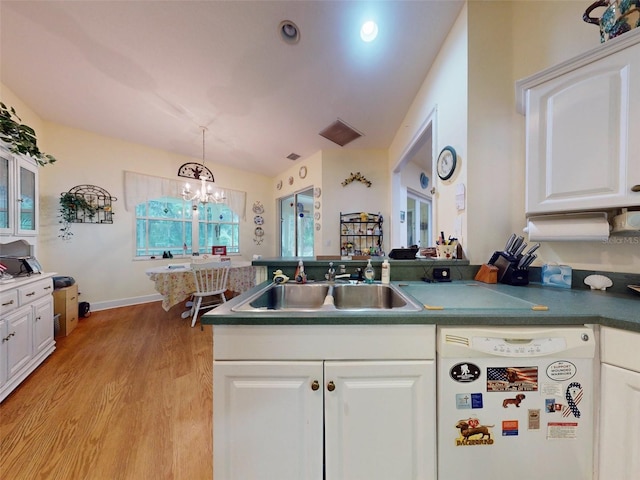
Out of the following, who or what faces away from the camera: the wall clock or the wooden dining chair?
the wooden dining chair

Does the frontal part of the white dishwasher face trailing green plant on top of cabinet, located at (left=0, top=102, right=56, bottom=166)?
no

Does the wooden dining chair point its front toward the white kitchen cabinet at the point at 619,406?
no

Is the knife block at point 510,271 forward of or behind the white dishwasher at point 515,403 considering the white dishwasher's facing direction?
behind

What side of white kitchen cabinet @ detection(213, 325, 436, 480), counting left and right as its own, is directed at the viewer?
front

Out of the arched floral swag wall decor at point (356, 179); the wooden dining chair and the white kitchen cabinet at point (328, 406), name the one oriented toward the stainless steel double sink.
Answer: the arched floral swag wall decor

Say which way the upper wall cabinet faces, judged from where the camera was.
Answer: facing the viewer and to the left of the viewer

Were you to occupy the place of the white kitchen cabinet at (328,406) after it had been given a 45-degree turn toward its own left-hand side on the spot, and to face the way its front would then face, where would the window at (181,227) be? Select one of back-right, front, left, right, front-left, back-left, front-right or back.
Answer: back

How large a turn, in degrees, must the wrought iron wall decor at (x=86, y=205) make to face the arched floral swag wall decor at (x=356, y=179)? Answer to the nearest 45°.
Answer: approximately 45° to its left

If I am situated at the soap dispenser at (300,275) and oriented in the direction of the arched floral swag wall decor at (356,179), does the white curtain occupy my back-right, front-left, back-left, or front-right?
front-left

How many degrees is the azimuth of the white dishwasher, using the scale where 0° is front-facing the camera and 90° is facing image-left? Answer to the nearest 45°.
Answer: approximately 0°

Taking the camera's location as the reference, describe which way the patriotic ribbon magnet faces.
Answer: facing the viewer

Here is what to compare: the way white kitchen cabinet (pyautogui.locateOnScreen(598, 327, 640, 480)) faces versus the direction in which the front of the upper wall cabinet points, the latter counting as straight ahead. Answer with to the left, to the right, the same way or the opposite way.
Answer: the same way

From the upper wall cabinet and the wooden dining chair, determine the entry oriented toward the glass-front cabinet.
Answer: the upper wall cabinet

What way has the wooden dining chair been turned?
away from the camera

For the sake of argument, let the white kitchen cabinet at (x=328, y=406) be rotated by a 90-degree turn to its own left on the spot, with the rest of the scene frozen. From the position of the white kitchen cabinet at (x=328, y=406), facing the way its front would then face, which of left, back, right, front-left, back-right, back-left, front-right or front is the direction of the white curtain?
back-left

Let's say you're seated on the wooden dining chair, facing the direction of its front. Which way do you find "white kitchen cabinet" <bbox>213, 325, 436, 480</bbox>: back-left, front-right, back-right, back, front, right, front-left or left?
back
